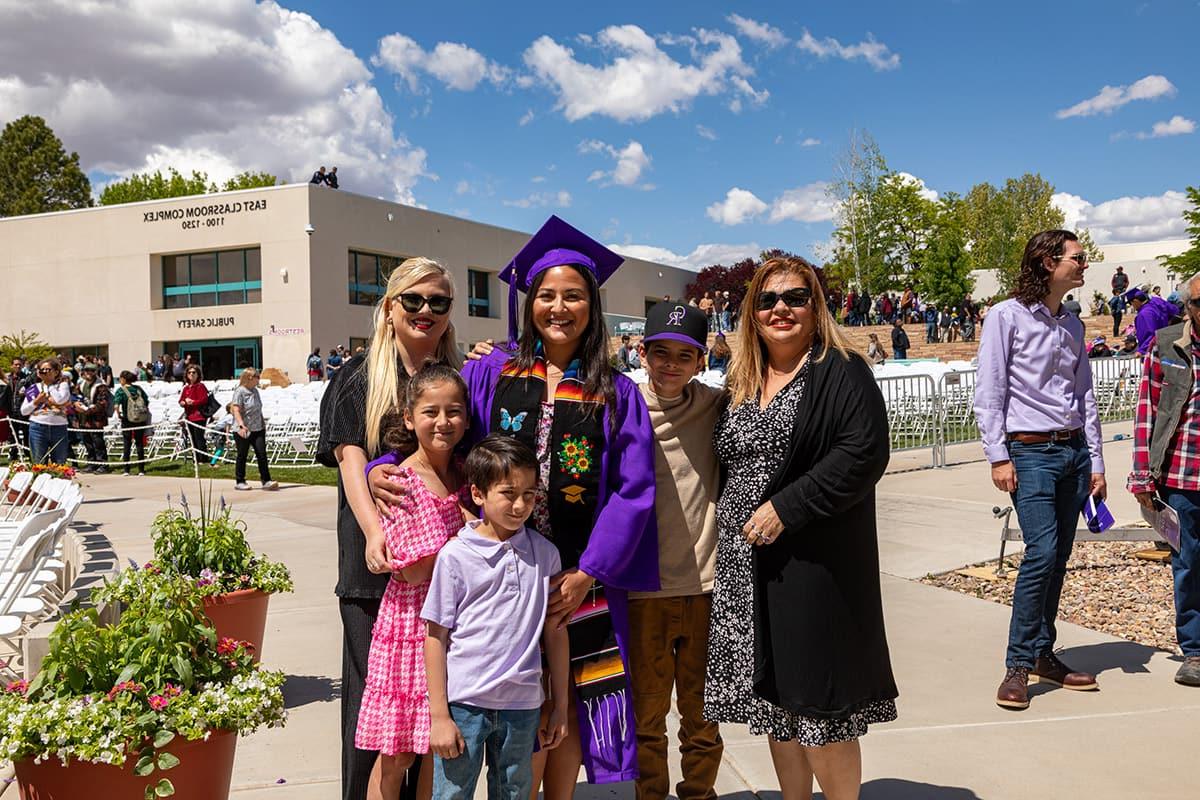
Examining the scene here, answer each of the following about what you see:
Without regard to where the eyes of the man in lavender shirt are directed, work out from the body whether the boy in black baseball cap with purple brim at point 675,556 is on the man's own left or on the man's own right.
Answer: on the man's own right

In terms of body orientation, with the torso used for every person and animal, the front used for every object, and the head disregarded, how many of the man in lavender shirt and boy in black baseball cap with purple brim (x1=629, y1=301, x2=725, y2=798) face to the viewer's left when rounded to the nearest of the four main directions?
0

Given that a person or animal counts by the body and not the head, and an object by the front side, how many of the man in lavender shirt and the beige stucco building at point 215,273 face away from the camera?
0

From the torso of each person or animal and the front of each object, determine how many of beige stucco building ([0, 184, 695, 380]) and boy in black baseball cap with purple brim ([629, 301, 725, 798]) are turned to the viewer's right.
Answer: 0

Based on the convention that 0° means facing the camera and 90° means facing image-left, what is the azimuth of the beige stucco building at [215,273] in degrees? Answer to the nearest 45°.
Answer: approximately 45°

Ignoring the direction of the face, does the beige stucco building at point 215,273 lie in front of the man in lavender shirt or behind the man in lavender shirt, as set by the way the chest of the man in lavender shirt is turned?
behind

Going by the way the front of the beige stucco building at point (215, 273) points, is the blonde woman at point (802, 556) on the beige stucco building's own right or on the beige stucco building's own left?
on the beige stucco building's own left

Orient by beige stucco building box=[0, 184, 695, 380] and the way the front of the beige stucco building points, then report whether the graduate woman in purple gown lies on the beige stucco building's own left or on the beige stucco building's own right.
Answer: on the beige stucco building's own left

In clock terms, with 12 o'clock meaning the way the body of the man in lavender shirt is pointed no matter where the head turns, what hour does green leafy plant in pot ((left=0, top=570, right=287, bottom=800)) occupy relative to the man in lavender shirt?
The green leafy plant in pot is roughly at 3 o'clock from the man in lavender shirt.

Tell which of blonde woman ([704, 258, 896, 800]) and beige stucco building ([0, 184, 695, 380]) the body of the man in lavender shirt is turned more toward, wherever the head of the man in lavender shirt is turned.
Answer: the blonde woman
